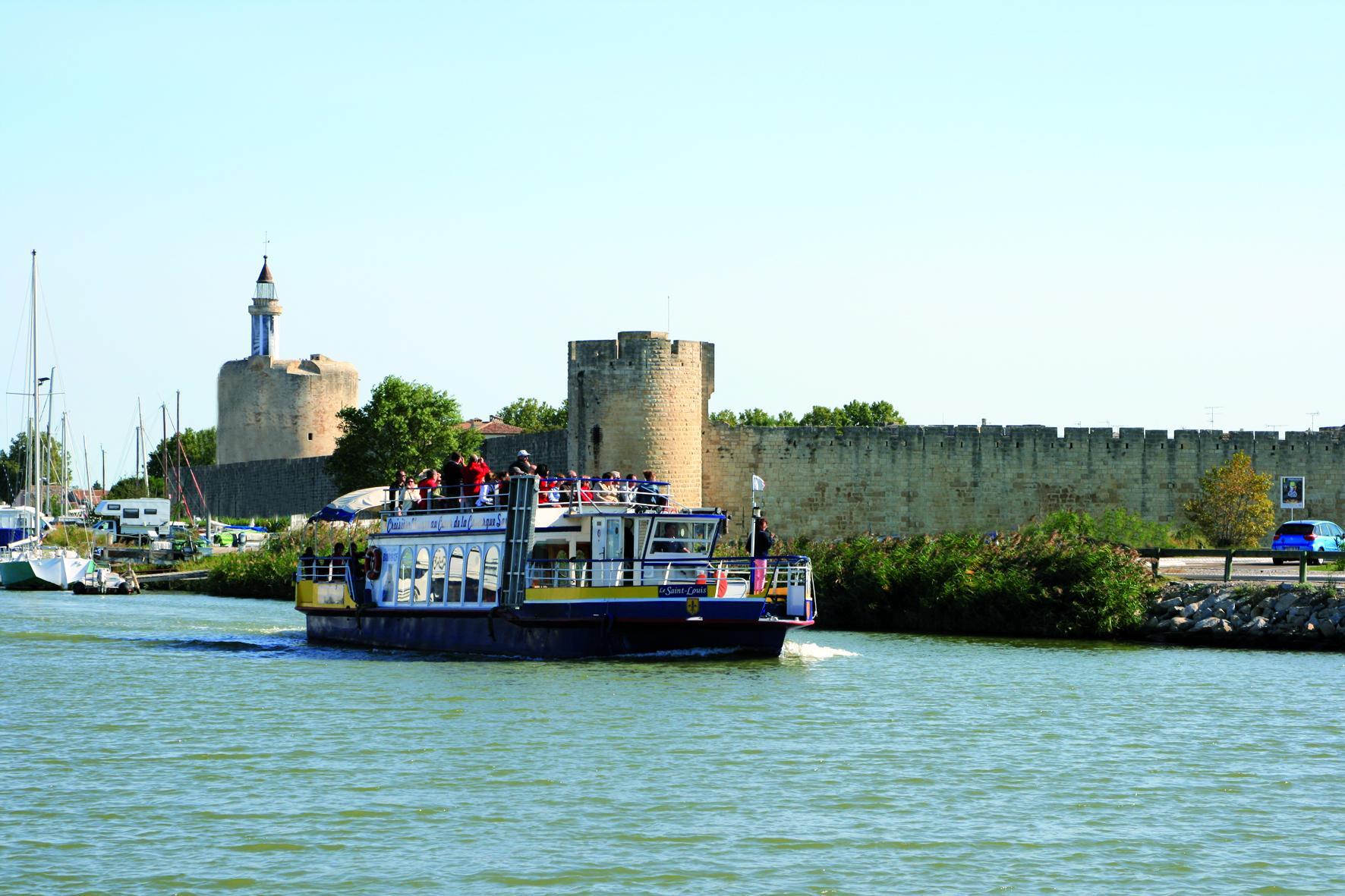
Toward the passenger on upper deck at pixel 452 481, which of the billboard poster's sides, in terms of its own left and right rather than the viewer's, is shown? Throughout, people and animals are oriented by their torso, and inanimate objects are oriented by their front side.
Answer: front

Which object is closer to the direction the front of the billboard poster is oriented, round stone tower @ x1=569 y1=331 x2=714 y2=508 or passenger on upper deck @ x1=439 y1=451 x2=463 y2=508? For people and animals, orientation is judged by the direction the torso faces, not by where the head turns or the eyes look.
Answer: the passenger on upper deck

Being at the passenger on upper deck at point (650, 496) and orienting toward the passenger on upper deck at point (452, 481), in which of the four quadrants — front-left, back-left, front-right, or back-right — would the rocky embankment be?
back-right

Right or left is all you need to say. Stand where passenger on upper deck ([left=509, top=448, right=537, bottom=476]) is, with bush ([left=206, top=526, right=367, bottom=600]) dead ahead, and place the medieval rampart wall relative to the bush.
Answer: right

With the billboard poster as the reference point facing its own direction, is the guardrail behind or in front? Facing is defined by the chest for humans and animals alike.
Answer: in front

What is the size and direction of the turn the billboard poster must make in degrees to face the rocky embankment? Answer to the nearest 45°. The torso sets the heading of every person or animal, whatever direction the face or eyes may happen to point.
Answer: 0° — it already faces it

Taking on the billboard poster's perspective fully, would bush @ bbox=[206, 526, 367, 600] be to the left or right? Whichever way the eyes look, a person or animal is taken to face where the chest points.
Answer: on its right

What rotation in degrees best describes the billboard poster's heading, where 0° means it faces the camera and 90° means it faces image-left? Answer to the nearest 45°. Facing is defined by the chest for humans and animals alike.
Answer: approximately 0°

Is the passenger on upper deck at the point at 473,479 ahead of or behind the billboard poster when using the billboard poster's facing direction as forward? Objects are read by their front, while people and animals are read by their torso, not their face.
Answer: ahead
